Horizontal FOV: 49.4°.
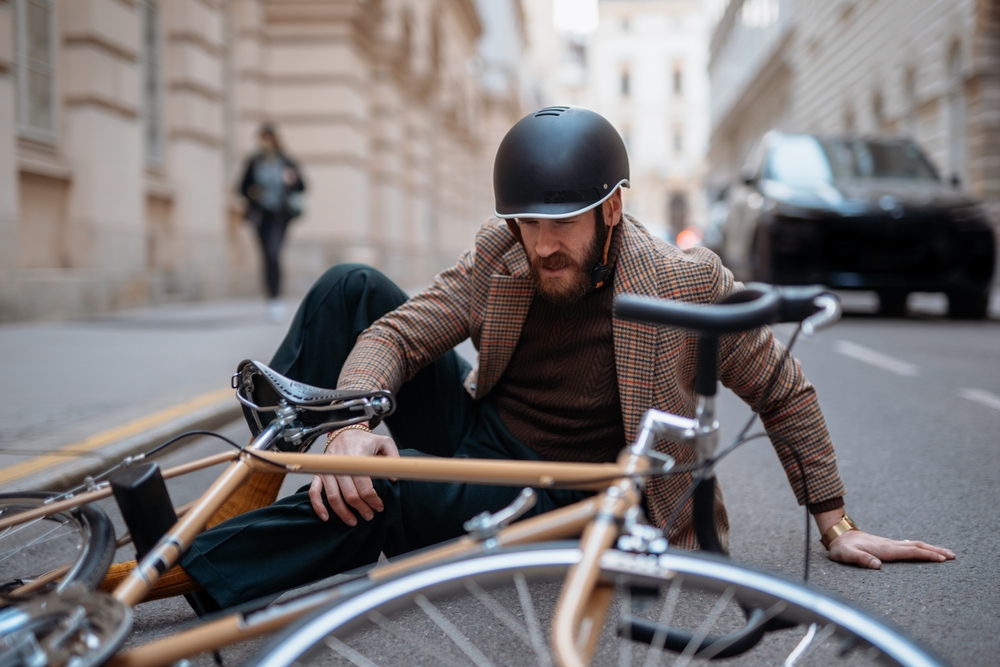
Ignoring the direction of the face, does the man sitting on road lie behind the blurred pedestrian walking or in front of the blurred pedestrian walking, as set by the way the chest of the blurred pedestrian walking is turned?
in front

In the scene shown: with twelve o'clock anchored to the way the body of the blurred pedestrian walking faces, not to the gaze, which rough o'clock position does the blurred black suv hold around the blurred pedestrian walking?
The blurred black suv is roughly at 10 o'clock from the blurred pedestrian walking.

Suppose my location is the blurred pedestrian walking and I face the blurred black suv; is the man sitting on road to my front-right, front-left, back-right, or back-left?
front-right

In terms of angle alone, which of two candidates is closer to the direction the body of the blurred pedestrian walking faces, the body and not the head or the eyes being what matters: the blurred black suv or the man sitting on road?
the man sitting on road

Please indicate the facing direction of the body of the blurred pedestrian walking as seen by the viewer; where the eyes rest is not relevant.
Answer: toward the camera

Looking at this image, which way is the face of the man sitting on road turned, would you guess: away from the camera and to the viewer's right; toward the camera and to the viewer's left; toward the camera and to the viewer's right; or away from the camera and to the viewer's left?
toward the camera and to the viewer's left

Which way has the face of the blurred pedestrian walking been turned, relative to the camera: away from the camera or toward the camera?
toward the camera
